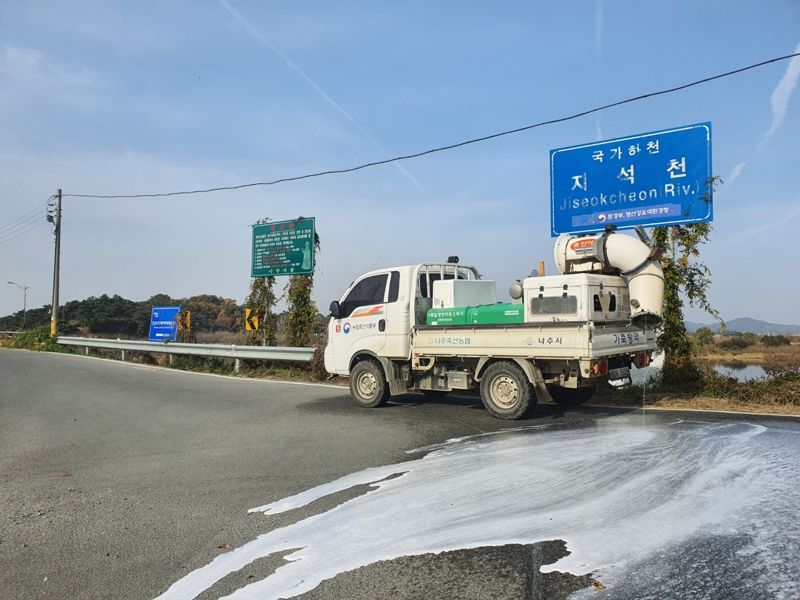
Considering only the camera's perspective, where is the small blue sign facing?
facing the viewer

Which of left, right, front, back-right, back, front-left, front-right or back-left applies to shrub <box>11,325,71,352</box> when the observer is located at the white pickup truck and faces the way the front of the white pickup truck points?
front

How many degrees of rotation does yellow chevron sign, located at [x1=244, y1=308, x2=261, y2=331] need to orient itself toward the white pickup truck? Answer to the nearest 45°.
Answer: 0° — it already faces it

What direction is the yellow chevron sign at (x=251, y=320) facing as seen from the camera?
toward the camera

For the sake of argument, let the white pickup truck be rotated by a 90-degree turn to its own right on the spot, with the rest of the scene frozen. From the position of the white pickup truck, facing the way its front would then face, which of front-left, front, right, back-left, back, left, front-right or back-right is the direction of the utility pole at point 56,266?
left

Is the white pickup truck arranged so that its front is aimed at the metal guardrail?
yes

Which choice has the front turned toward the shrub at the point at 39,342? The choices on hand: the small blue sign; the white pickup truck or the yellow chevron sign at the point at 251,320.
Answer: the white pickup truck

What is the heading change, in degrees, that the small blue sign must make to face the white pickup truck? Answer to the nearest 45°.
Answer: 0° — it already faces it

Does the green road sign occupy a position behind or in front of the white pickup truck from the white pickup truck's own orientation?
in front

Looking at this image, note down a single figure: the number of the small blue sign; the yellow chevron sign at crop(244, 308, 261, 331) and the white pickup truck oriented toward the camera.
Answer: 2

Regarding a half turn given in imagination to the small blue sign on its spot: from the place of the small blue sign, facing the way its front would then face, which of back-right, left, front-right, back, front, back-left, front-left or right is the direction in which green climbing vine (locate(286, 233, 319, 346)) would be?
back-right

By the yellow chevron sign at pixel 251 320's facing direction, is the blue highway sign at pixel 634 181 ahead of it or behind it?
ahead
